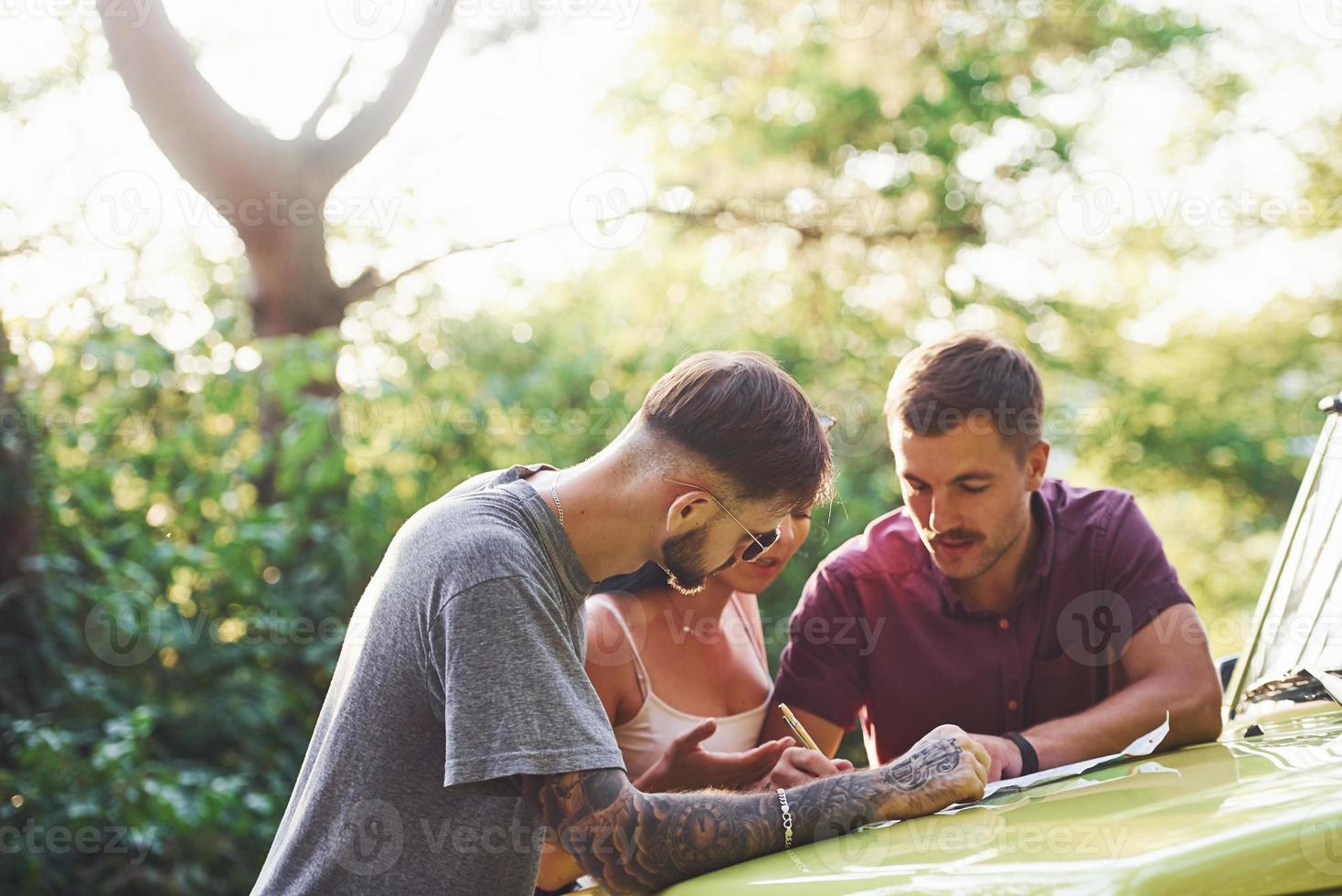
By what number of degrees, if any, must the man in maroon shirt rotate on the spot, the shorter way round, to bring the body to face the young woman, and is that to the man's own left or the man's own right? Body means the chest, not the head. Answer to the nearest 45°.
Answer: approximately 45° to the man's own right

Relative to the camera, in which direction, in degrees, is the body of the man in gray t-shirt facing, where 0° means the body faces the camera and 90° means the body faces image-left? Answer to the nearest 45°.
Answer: approximately 270°

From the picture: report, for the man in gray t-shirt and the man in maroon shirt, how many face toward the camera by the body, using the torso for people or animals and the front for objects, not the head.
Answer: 1

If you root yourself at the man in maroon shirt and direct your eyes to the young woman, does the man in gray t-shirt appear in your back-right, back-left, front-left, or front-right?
front-left

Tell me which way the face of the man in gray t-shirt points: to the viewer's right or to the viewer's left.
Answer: to the viewer's right

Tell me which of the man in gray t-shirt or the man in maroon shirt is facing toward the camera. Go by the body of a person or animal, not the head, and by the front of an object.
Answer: the man in maroon shirt

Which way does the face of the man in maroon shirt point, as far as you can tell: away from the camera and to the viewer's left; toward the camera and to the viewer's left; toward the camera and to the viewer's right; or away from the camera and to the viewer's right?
toward the camera and to the viewer's left

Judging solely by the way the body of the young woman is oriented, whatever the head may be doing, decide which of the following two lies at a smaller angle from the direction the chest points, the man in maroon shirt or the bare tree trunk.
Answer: the man in maroon shirt

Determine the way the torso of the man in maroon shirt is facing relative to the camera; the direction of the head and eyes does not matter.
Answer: toward the camera

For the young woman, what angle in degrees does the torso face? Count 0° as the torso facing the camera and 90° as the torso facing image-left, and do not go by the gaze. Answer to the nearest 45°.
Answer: approximately 315°

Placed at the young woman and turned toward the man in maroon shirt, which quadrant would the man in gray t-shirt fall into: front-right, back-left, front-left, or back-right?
back-right

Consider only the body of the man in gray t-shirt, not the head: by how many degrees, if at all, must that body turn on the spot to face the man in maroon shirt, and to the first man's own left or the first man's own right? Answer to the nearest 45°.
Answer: approximately 45° to the first man's own left
